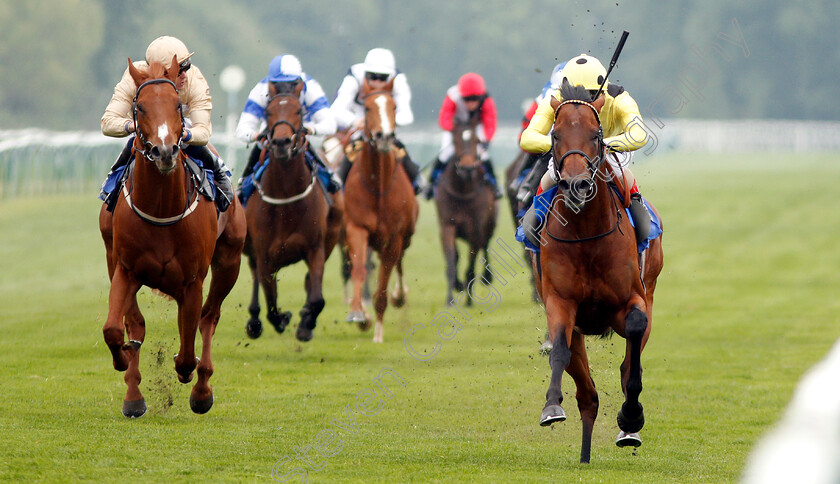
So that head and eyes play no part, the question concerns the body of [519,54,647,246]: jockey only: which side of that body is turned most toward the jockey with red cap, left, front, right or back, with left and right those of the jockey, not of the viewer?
back

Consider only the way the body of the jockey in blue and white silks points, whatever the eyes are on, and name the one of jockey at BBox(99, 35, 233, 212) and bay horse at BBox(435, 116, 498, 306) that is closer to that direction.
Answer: the jockey

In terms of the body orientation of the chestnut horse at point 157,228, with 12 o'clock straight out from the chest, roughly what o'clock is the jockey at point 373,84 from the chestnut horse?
The jockey is roughly at 7 o'clock from the chestnut horse.

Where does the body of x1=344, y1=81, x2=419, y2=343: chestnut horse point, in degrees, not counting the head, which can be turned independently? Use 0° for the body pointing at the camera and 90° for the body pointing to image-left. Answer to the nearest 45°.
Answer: approximately 0°

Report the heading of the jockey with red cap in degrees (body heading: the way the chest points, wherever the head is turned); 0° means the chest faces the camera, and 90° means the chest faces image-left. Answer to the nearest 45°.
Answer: approximately 0°
